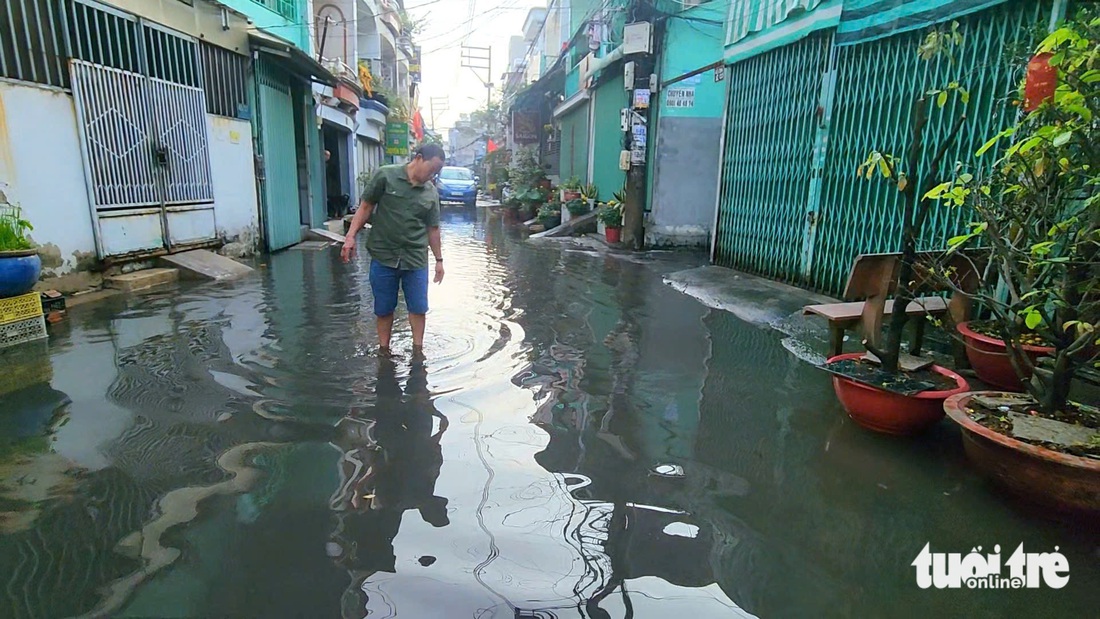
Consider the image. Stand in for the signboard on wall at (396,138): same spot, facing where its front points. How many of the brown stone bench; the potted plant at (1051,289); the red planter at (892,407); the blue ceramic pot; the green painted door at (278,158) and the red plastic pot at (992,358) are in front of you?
6

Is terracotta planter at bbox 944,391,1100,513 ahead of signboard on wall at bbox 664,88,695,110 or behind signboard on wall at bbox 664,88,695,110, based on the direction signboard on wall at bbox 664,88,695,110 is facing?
ahead

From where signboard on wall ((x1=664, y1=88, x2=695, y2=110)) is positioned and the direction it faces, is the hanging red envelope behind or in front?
in front

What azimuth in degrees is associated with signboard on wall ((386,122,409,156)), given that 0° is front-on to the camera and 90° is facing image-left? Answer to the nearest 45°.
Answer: approximately 0°
